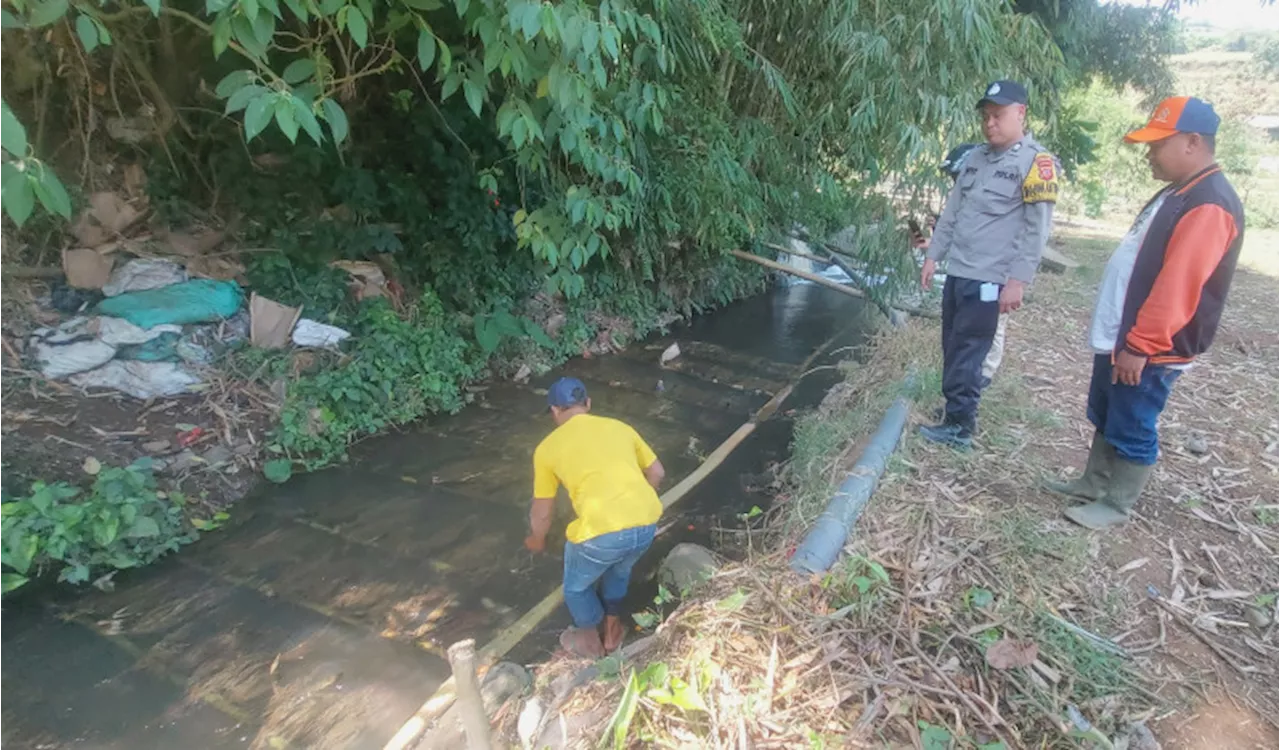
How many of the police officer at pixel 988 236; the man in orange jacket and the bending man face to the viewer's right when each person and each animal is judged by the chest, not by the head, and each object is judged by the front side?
0

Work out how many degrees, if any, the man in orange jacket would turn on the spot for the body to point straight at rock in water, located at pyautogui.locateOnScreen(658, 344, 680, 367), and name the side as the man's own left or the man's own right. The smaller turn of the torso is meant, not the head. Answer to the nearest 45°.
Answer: approximately 45° to the man's own right

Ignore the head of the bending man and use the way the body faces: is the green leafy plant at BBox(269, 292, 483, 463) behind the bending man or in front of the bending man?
in front

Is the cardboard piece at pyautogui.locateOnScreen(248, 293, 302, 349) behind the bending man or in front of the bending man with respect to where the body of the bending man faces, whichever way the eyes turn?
in front

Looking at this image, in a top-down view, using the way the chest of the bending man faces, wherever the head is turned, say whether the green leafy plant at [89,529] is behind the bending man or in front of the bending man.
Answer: in front

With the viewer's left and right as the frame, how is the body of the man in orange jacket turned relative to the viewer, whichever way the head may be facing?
facing to the left of the viewer

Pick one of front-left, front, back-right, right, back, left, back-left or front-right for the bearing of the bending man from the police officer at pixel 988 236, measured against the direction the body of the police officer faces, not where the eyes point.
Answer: front

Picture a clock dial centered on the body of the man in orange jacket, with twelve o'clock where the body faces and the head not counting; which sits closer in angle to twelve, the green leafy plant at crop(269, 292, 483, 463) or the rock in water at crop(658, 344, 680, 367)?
the green leafy plant

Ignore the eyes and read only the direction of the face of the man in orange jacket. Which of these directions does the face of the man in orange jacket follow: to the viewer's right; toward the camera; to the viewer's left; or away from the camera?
to the viewer's left

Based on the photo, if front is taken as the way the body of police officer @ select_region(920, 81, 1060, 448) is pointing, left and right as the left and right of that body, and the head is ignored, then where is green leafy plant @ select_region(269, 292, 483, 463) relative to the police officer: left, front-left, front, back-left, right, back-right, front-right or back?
front-right

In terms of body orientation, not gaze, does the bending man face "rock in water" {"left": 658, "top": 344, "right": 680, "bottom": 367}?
no

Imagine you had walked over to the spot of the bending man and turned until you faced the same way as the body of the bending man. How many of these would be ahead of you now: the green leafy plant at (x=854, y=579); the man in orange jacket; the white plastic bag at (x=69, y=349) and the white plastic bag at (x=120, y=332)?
2

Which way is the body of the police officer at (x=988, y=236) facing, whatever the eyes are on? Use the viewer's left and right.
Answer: facing the viewer and to the left of the viewer

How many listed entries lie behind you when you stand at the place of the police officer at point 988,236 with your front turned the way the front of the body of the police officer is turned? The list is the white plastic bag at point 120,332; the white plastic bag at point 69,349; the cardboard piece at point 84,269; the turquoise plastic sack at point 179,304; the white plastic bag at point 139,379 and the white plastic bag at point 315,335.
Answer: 0

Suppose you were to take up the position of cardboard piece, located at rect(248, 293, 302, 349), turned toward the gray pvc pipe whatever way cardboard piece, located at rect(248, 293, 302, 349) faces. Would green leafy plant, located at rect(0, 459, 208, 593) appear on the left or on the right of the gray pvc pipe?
right

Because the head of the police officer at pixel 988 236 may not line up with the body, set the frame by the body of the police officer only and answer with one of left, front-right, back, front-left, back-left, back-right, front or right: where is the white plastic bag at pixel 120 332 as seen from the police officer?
front-right

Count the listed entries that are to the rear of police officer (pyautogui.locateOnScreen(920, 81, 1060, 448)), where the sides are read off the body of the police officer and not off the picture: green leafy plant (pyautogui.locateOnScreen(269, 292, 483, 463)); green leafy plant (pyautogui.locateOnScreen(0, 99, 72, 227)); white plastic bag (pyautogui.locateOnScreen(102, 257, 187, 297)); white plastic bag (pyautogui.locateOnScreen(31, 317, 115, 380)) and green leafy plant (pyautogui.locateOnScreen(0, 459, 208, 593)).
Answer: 0
